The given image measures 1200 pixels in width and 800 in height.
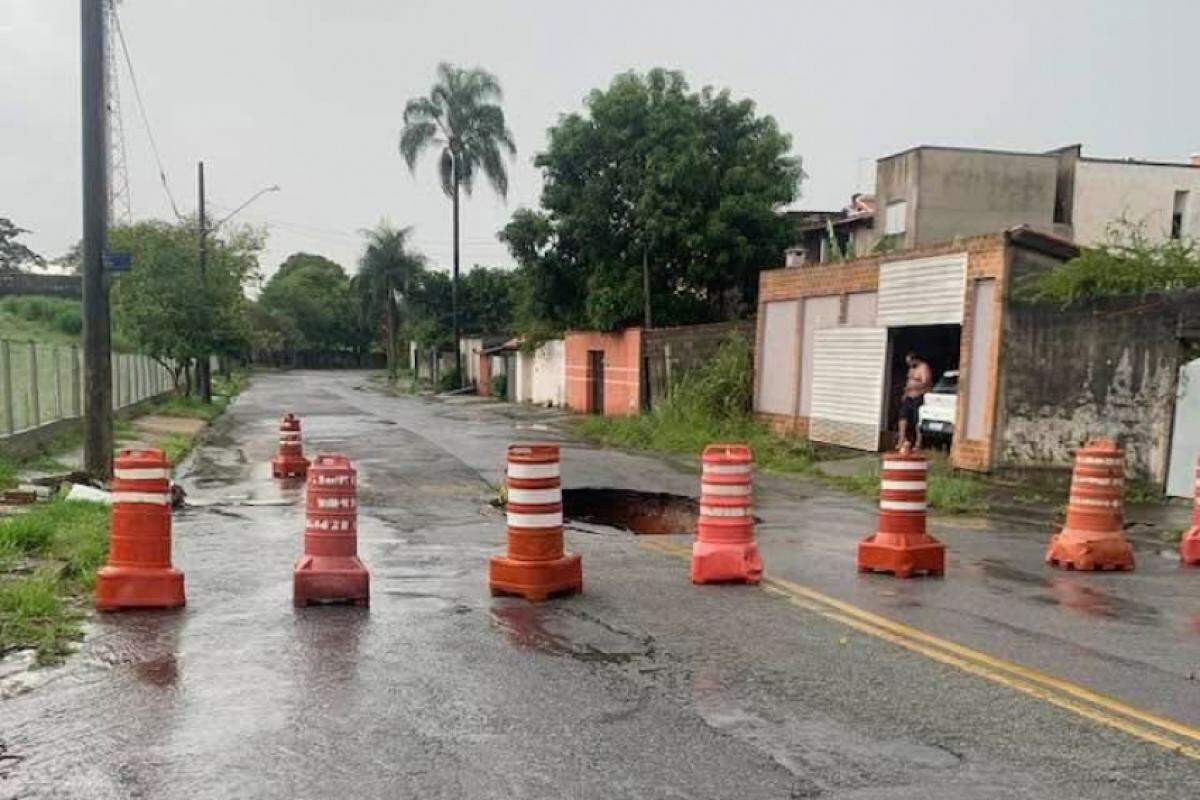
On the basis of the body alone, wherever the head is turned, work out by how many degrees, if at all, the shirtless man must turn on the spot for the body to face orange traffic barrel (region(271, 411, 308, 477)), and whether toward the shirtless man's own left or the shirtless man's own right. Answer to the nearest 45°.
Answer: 0° — they already face it

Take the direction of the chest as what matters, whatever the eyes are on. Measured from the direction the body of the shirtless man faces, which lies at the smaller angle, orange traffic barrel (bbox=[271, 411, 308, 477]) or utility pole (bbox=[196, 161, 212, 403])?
the orange traffic barrel

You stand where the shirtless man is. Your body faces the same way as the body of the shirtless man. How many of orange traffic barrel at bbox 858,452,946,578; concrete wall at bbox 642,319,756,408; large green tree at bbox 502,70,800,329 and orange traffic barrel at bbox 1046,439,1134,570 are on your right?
2

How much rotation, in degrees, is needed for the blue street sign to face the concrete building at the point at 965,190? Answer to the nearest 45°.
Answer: approximately 90° to its left

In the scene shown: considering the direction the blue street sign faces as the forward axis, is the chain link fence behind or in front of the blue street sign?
behind

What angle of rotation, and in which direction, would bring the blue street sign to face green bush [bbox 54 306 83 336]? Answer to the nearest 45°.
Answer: approximately 180°

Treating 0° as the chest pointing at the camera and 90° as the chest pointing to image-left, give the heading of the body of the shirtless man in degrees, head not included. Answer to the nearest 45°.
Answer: approximately 45°

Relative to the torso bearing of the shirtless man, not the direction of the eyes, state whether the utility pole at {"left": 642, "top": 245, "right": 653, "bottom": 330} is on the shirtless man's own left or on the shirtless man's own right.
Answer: on the shirtless man's own right
